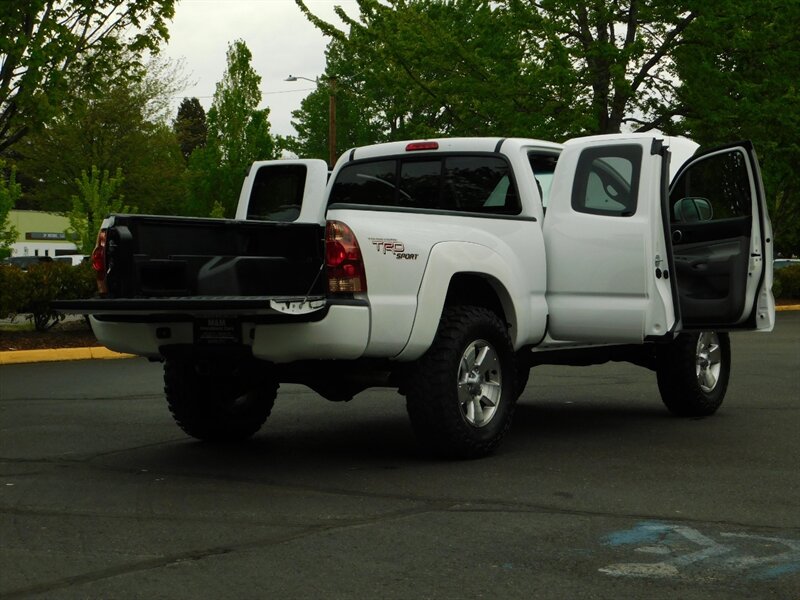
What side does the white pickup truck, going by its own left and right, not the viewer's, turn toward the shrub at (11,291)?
left

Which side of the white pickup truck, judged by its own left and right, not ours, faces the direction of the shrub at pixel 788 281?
front

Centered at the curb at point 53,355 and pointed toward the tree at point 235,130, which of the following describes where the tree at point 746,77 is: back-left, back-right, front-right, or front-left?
front-right

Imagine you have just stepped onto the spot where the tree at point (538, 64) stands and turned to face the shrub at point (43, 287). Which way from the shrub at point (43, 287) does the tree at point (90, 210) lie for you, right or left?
right

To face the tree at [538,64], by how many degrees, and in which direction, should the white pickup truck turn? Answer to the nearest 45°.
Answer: approximately 45° to its left

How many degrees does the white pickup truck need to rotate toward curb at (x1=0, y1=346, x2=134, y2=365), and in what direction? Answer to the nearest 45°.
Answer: approximately 90° to its left

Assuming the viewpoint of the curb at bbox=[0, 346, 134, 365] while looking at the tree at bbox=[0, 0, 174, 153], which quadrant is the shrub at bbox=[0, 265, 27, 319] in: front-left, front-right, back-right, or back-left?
front-left

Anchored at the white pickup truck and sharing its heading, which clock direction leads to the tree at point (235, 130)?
The tree is roughly at 10 o'clock from the white pickup truck.

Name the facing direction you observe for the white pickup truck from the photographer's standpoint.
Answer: facing away from the viewer and to the right of the viewer
